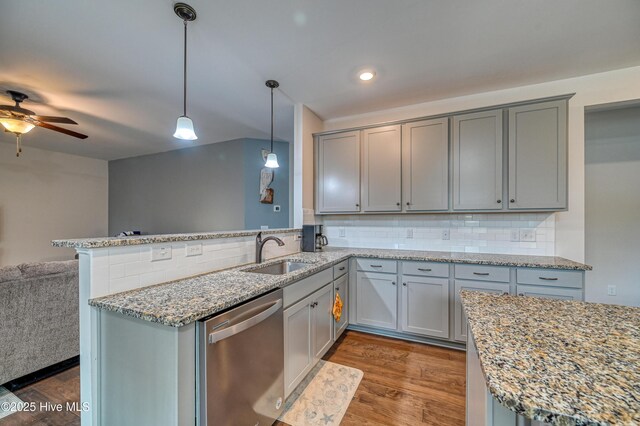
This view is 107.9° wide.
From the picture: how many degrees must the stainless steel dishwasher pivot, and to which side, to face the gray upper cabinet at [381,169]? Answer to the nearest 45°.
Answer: approximately 90° to its left

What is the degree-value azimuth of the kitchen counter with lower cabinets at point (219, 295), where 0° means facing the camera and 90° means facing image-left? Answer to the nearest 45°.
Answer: approximately 315°

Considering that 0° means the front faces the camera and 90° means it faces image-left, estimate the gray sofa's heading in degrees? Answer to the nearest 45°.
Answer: approximately 135°

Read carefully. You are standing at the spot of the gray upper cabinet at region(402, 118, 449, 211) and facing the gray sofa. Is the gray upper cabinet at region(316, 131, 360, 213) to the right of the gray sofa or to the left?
right

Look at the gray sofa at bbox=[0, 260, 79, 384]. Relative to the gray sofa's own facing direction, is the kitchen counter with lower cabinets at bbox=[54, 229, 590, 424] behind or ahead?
behind
